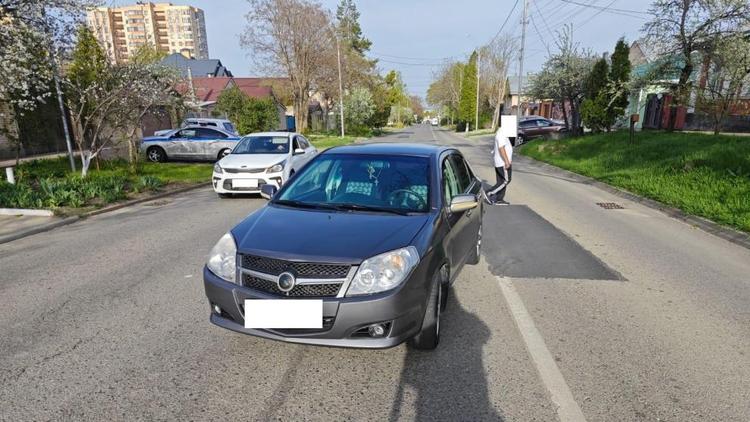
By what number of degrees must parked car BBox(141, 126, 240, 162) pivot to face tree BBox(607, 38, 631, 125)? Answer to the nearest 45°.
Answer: approximately 180°

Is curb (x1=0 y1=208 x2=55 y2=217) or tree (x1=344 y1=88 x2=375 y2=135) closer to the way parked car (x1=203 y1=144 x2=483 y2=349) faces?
the curb

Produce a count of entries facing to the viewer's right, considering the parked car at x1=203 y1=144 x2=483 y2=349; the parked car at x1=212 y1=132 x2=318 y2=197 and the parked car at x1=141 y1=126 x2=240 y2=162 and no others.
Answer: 0

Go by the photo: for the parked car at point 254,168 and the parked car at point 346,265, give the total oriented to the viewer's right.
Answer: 0

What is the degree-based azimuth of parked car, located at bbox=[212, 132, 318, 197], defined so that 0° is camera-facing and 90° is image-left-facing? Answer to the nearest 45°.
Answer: approximately 45°

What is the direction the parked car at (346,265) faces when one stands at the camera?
facing the viewer and to the left of the viewer

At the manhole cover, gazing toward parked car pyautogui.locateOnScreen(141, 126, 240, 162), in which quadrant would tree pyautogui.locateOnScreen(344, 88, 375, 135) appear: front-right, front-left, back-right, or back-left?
front-right

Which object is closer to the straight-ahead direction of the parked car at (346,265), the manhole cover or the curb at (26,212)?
the curb

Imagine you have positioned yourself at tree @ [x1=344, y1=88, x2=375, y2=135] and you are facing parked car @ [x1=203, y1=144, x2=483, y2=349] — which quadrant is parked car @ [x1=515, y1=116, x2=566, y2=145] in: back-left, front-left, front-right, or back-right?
front-left

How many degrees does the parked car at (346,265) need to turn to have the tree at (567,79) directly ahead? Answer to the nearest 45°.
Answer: approximately 180°

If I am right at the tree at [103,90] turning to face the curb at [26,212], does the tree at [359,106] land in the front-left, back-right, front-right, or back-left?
back-left

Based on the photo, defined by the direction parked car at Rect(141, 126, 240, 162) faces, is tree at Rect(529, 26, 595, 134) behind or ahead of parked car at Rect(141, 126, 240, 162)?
behind

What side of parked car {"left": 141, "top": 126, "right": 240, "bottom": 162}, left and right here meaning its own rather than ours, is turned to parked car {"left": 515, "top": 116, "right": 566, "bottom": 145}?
back

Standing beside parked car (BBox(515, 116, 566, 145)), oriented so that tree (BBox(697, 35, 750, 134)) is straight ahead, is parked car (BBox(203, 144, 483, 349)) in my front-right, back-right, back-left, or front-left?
front-right

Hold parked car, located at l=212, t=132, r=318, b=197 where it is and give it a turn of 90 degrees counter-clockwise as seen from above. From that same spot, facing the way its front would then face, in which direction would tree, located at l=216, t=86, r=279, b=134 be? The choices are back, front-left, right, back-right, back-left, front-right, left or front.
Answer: back-left

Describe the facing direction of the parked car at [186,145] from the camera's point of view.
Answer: facing to the left of the viewer

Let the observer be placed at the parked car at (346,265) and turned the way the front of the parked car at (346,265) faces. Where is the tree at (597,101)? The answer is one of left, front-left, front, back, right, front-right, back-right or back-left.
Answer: back

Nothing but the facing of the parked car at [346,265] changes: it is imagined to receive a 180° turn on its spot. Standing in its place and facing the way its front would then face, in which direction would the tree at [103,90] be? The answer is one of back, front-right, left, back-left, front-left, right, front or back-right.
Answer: left

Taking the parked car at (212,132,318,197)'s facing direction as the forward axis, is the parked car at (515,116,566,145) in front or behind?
behind
